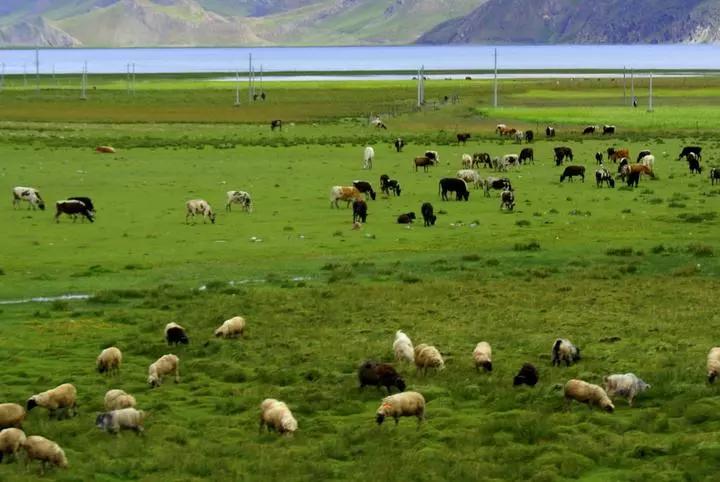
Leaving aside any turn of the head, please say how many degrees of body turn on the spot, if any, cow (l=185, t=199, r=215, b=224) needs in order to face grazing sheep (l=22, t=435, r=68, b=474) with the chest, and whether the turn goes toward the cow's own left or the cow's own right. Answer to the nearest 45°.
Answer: approximately 90° to the cow's own right

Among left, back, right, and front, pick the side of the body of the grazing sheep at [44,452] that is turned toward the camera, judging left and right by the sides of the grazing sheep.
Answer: right

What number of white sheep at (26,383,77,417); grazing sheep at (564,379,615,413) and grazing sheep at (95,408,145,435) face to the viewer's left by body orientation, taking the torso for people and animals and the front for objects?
2

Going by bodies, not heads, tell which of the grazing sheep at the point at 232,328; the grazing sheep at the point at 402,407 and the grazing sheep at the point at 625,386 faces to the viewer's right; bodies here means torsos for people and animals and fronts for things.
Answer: the grazing sheep at the point at 625,386

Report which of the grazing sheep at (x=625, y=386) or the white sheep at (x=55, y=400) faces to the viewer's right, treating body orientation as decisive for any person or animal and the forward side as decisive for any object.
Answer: the grazing sheep

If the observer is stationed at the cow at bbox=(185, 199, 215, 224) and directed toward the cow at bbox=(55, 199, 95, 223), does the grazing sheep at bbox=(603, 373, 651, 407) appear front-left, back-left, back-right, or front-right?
back-left

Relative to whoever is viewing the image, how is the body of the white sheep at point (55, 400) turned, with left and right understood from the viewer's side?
facing to the left of the viewer

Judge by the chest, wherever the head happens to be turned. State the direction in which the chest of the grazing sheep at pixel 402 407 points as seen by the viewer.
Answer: to the viewer's left

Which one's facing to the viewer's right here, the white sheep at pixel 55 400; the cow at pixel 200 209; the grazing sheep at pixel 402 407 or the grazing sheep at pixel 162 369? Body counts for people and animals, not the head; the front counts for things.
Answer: the cow

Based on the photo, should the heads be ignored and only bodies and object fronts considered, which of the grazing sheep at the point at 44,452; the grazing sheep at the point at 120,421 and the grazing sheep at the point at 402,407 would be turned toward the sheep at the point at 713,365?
the grazing sheep at the point at 44,452

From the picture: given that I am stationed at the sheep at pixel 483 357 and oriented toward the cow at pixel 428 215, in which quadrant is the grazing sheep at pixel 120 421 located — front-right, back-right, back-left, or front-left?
back-left
